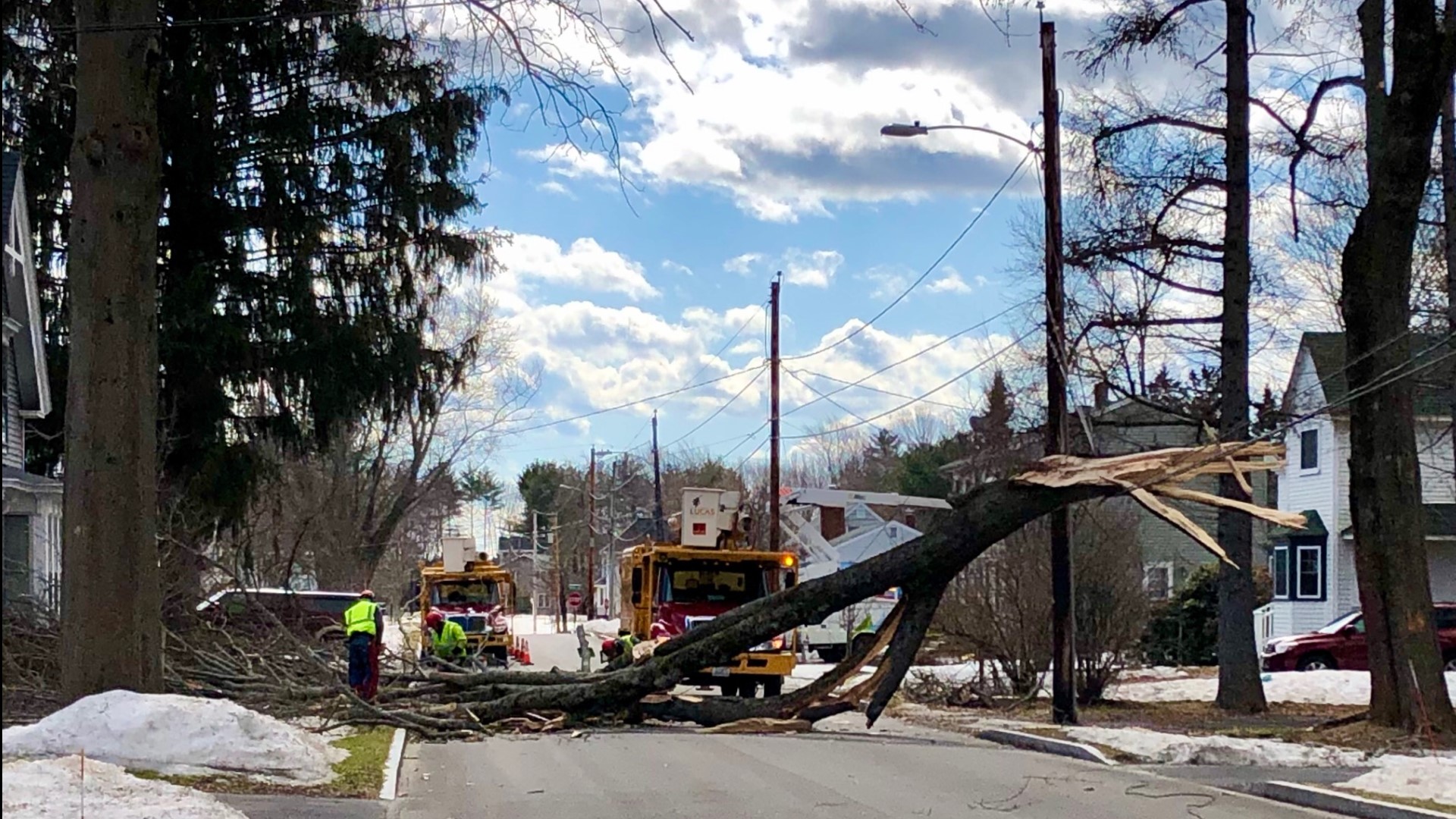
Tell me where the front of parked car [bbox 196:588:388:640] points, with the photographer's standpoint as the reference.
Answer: facing to the left of the viewer

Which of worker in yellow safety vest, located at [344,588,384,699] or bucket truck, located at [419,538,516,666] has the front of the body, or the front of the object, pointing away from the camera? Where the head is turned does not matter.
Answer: the worker in yellow safety vest

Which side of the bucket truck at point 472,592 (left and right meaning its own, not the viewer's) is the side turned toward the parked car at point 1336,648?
left

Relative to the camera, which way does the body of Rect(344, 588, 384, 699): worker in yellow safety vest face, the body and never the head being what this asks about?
away from the camera

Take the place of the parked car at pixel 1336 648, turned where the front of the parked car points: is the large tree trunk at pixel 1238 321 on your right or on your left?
on your left

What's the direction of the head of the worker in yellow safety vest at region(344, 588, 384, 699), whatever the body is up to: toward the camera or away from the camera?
away from the camera

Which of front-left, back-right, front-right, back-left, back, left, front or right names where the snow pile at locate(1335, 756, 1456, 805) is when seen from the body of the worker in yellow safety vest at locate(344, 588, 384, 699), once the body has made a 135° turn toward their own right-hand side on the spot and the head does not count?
front

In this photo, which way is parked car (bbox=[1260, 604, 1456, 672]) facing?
to the viewer's left
